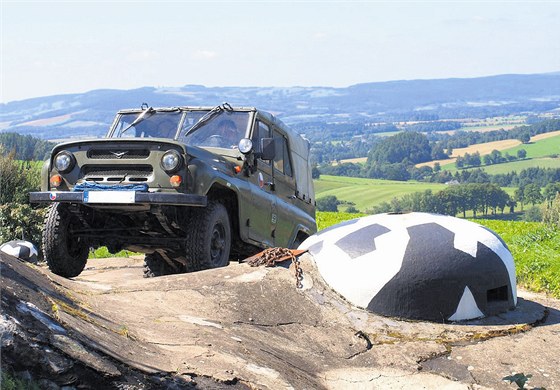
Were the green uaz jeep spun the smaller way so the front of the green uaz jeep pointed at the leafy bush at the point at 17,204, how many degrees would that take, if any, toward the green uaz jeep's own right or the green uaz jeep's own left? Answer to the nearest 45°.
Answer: approximately 90° to the green uaz jeep's own right

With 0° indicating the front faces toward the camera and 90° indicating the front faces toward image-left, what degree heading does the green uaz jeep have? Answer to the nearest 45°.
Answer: approximately 45°

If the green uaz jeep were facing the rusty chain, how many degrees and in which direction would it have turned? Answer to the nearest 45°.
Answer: approximately 90° to its left

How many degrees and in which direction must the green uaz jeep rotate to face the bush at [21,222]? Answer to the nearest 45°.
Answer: approximately 90° to its right

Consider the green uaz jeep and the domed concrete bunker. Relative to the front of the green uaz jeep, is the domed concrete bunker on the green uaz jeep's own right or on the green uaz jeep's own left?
on the green uaz jeep's own left

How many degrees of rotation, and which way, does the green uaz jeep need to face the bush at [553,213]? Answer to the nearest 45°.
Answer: approximately 180°
